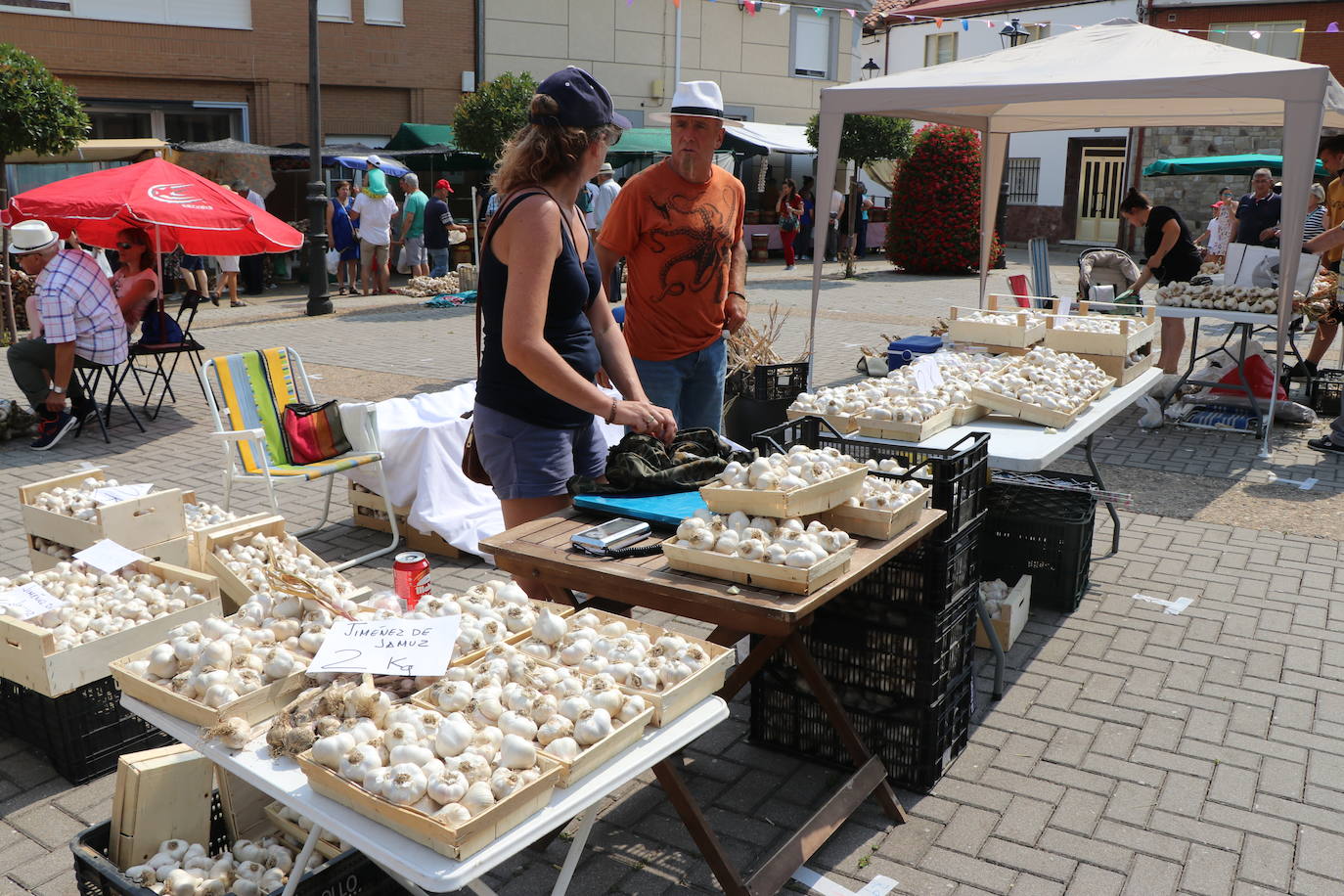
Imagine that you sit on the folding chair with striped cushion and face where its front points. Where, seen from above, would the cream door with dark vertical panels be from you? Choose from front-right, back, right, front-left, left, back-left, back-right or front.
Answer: left

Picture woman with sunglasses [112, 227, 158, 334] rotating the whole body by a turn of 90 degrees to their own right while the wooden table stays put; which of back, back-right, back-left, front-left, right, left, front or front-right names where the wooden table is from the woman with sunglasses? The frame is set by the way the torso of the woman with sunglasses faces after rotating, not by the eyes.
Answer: back-left

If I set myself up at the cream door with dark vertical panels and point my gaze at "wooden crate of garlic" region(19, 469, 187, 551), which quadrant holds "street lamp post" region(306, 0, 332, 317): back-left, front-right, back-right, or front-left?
front-right

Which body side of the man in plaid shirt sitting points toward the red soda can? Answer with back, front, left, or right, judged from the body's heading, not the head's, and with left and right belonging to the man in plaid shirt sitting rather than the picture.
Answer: left

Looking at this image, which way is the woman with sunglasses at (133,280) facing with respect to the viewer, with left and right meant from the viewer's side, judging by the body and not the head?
facing the viewer and to the left of the viewer

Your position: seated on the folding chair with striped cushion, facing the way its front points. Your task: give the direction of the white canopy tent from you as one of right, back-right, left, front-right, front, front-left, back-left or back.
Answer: front-left

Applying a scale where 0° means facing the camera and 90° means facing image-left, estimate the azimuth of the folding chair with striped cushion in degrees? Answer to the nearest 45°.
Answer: approximately 315°

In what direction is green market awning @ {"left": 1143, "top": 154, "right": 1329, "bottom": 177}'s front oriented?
toward the camera

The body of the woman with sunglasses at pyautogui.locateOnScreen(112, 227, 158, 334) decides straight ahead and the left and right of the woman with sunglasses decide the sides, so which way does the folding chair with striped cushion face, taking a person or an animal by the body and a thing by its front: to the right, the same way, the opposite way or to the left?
to the left

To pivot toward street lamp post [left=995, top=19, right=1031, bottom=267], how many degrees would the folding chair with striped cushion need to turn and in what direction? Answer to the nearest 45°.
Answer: approximately 90° to its left

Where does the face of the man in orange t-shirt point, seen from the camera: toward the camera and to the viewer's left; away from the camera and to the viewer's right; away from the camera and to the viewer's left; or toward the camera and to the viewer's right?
toward the camera and to the viewer's left

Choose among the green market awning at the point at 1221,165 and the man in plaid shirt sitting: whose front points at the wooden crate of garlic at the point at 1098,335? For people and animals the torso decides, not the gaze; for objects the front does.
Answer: the green market awning

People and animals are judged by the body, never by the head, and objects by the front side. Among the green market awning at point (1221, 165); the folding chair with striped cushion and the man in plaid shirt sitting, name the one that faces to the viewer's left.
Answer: the man in plaid shirt sitting

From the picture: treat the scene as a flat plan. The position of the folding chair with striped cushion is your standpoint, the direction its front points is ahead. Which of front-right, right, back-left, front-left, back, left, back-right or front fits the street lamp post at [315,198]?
back-left

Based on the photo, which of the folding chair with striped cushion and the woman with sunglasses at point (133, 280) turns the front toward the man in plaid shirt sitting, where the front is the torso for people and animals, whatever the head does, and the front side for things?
the woman with sunglasses
